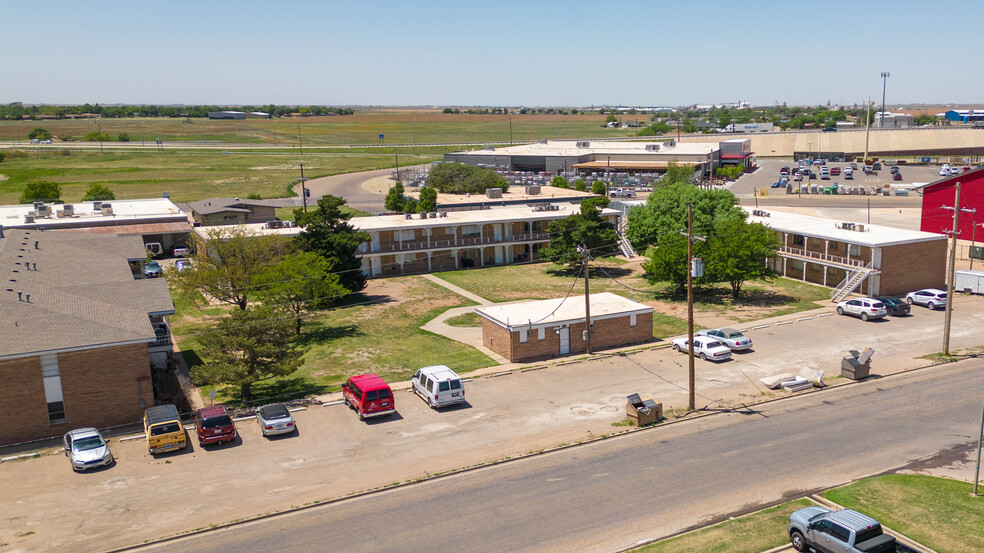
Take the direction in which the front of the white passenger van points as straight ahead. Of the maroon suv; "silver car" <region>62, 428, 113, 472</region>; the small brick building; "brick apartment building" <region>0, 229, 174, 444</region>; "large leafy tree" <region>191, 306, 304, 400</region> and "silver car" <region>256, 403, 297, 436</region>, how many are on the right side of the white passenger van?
1

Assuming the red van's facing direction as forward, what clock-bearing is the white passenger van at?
The white passenger van is roughly at 4 o'clock from the red van.

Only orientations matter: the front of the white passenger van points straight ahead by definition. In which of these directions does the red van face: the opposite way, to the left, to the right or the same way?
the same way

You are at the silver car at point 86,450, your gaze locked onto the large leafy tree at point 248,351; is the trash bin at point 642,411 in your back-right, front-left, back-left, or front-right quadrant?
front-right

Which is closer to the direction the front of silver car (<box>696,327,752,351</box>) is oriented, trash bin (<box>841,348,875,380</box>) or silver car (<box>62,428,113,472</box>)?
the silver car

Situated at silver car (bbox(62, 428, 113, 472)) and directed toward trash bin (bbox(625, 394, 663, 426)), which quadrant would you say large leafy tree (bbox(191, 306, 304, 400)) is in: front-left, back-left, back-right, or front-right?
front-left

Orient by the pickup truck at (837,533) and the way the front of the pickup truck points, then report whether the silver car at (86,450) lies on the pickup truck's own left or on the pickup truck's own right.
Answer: on the pickup truck's own left

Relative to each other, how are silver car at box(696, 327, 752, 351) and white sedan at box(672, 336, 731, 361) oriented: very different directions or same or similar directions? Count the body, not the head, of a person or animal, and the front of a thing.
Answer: same or similar directions

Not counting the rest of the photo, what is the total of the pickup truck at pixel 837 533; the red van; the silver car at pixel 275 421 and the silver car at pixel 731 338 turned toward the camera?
0

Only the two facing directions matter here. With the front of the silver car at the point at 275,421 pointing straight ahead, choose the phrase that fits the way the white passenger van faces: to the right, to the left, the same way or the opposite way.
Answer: the same way

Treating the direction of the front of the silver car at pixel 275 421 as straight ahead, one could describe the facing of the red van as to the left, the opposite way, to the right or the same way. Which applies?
the same way
